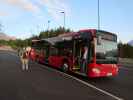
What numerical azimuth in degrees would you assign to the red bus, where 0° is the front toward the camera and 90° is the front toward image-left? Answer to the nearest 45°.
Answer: approximately 315°
